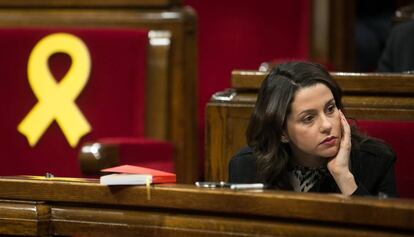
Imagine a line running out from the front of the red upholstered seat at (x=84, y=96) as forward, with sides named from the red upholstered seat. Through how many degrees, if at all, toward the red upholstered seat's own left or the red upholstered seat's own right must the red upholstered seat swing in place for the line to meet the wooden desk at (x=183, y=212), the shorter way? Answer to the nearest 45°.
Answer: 0° — it already faces it

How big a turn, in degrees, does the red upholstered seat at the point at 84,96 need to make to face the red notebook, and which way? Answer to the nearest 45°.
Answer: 0° — it already faces it

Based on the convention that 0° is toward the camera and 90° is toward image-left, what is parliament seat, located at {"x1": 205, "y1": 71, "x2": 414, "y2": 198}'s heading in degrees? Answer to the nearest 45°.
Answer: approximately 0°

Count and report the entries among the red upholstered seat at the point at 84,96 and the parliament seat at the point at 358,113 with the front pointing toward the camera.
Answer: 2

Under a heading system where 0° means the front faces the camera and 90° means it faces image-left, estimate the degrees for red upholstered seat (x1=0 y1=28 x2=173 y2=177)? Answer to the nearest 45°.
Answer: approximately 0°
